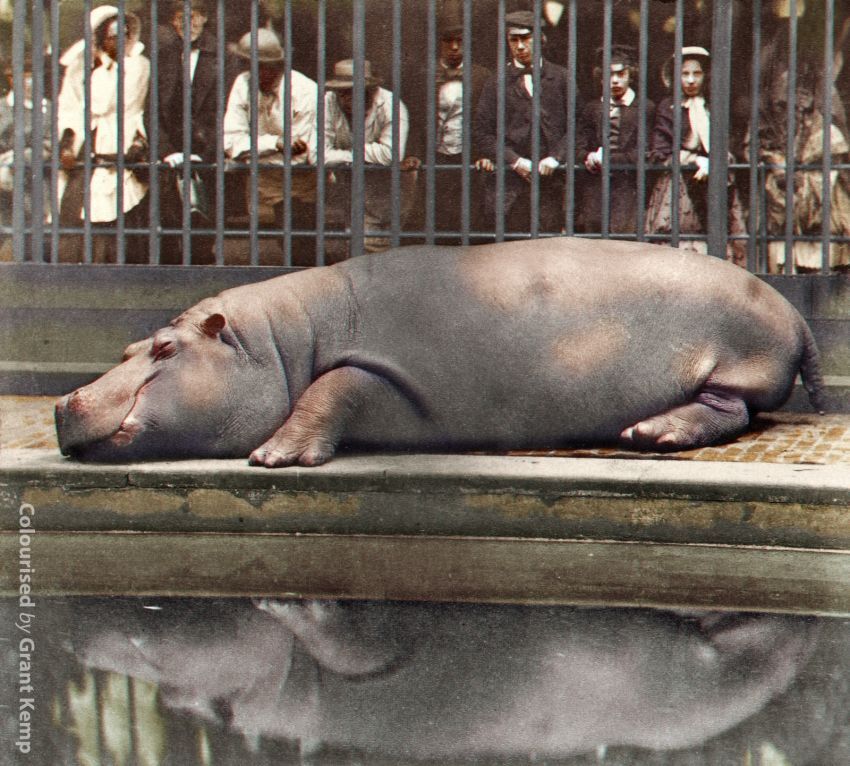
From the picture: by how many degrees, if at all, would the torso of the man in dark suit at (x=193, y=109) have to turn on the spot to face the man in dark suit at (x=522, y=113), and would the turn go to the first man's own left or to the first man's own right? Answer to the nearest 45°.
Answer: approximately 45° to the first man's own left

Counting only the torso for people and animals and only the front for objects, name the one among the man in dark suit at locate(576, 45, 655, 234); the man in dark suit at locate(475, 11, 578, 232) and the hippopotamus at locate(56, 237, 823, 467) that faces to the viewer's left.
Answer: the hippopotamus

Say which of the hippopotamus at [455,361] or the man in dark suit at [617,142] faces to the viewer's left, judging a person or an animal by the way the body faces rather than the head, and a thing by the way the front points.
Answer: the hippopotamus

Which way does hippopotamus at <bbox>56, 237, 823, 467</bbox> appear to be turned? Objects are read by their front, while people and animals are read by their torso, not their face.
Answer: to the viewer's left

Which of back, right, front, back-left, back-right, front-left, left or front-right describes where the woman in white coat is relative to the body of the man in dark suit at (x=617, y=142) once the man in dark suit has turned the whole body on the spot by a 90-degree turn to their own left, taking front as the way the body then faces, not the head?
back

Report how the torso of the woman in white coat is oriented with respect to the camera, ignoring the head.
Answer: toward the camera

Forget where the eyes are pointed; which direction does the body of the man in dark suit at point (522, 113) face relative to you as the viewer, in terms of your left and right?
facing the viewer

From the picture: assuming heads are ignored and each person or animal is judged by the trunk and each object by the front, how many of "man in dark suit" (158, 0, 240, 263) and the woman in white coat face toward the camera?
2

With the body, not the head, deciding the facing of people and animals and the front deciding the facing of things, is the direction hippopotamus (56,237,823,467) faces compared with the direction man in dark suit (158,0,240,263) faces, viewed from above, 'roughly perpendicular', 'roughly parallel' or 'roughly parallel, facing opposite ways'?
roughly perpendicular

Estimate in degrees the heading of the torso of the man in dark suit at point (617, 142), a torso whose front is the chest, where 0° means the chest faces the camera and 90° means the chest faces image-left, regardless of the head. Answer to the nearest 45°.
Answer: approximately 0°

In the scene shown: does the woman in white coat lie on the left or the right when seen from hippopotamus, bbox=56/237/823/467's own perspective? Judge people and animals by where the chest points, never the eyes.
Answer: on its right

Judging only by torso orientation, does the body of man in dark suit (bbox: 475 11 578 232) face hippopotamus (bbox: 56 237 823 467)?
yes
